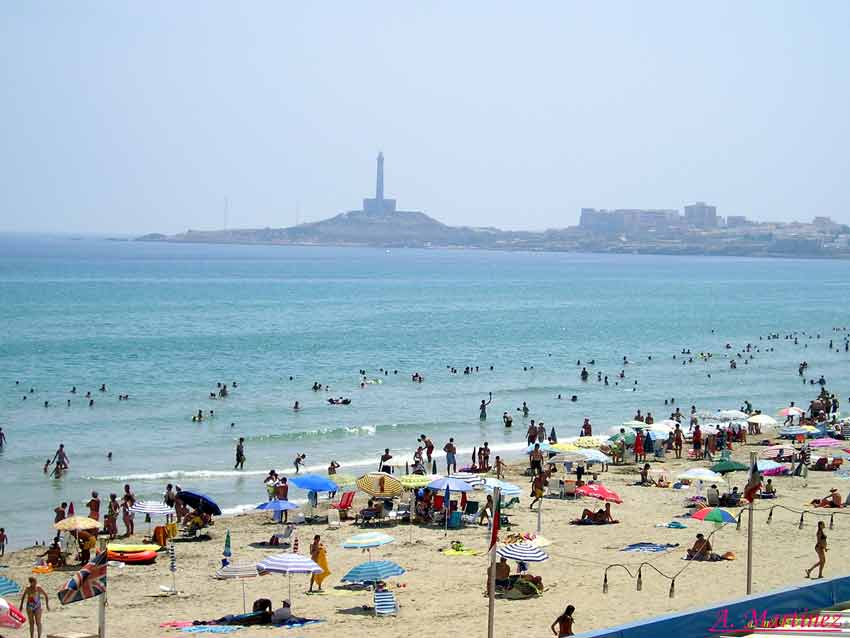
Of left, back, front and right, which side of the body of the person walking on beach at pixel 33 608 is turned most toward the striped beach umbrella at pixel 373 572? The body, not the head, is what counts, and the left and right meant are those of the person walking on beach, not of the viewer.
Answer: left

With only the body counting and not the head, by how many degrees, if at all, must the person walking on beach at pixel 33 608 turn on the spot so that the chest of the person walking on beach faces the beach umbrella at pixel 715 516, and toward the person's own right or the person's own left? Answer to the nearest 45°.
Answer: approximately 90° to the person's own left

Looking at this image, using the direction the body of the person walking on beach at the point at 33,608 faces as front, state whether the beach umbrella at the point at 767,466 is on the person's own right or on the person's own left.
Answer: on the person's own left

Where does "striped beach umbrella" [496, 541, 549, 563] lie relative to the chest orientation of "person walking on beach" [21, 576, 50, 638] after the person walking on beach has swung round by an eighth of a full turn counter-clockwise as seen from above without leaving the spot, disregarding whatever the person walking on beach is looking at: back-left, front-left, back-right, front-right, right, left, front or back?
front-left

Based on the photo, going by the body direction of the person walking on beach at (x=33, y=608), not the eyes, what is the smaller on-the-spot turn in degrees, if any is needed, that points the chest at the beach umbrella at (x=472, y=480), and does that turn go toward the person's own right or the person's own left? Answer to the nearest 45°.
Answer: approximately 135° to the person's own left

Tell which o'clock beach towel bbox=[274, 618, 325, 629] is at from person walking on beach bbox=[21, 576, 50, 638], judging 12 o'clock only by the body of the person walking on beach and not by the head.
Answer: The beach towel is roughly at 9 o'clock from the person walking on beach.

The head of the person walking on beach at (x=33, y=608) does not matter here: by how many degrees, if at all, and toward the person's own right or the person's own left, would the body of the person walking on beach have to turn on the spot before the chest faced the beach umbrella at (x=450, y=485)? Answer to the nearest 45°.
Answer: approximately 135° to the person's own left

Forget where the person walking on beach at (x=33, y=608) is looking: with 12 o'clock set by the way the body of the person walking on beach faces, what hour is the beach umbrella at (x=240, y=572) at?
The beach umbrella is roughly at 8 o'clock from the person walking on beach.

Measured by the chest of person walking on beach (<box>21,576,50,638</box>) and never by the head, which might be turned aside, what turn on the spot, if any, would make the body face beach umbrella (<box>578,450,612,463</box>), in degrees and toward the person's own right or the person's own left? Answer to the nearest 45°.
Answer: approximately 135° to the person's own left

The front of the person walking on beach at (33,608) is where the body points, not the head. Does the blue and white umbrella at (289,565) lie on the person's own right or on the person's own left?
on the person's own left

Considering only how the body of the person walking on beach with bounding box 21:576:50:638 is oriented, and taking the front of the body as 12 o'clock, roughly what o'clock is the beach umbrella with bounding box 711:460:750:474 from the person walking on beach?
The beach umbrella is roughly at 8 o'clock from the person walking on beach.

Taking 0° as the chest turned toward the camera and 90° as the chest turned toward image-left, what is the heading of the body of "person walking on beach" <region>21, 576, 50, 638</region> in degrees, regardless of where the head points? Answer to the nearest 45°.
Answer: approximately 0°

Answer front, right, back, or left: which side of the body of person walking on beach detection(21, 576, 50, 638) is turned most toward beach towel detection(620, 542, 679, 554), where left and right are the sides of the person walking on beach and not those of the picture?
left

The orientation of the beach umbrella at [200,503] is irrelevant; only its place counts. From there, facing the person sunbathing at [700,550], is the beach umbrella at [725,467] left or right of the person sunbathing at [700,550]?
left

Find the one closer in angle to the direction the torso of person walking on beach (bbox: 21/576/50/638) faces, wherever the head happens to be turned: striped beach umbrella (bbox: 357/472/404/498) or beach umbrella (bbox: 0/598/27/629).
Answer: the beach umbrella
